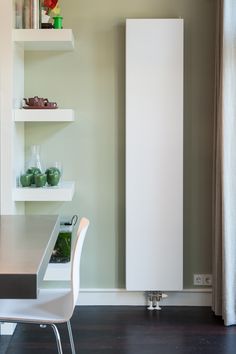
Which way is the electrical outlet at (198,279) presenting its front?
toward the camera

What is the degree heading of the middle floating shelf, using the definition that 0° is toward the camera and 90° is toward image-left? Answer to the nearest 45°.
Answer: approximately 0°

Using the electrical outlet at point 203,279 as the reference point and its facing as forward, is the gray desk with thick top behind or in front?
in front

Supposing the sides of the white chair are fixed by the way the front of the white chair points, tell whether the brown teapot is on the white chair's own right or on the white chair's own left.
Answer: on the white chair's own right

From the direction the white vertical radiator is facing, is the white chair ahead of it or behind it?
ahead

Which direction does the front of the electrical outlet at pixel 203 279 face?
toward the camera

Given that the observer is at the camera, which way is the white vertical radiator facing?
facing the viewer

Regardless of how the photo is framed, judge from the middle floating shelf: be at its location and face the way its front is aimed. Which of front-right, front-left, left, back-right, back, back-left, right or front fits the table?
front

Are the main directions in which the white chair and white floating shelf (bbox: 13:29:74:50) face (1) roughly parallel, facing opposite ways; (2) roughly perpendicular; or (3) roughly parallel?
roughly perpendicular

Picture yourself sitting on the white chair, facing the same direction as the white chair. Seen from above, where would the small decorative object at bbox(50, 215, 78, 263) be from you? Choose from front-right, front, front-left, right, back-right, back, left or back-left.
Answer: right

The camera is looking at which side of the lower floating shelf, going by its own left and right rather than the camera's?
front

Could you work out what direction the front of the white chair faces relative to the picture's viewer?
facing to the left of the viewer
